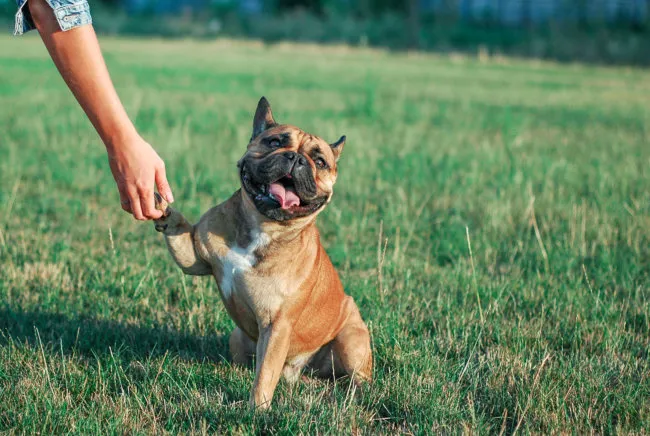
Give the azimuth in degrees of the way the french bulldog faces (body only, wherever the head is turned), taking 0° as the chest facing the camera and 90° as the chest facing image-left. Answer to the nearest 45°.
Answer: approximately 45°
